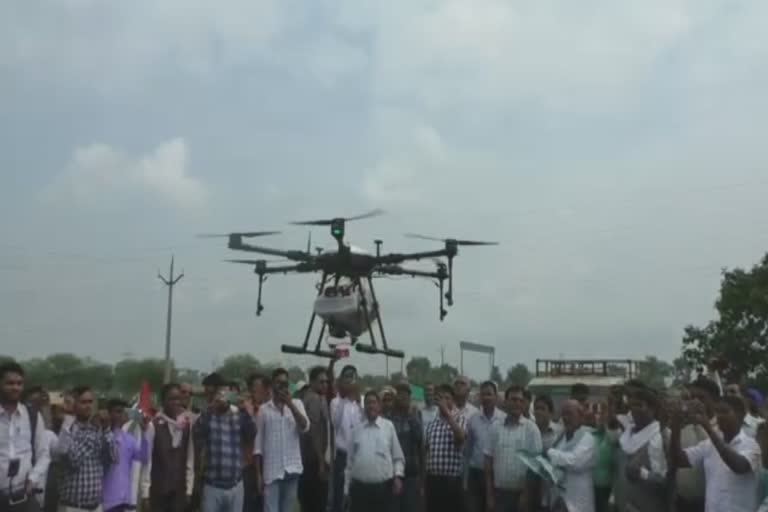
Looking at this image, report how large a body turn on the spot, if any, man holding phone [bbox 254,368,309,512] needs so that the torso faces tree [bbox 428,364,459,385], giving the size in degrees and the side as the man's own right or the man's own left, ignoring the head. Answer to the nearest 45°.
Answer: approximately 135° to the man's own left

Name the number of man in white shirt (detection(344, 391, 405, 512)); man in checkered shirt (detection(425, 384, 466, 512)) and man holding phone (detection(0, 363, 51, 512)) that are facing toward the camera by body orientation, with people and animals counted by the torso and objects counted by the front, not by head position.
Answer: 3

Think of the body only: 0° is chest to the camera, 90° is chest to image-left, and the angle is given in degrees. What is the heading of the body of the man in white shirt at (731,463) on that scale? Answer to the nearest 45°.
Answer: approximately 45°

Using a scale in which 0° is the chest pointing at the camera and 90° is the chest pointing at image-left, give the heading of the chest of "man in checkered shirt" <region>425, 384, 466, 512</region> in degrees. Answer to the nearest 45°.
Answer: approximately 0°

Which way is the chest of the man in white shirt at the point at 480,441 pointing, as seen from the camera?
toward the camera

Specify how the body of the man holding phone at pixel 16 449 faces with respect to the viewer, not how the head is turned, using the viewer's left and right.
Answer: facing the viewer

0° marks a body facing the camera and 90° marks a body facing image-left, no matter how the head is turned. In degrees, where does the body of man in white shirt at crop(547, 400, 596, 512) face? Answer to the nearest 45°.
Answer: approximately 45°

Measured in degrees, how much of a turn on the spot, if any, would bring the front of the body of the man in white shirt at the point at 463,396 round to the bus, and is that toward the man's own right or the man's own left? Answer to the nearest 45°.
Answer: approximately 180°

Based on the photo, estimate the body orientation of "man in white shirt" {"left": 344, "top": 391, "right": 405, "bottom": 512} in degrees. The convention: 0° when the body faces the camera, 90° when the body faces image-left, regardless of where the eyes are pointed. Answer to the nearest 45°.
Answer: approximately 0°

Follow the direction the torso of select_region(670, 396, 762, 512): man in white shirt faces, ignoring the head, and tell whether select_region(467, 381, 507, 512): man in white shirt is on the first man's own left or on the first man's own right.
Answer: on the first man's own right
